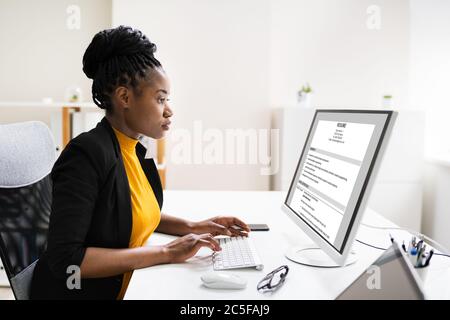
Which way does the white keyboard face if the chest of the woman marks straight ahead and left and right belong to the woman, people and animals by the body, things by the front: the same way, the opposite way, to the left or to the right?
the opposite way

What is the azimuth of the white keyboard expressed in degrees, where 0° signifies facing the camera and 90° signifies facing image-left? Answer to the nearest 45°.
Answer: approximately 90°

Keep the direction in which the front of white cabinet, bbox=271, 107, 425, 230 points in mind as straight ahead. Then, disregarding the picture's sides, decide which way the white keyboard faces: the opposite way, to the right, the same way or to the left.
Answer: to the right

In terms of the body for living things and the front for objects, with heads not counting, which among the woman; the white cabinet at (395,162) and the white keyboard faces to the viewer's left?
the white keyboard

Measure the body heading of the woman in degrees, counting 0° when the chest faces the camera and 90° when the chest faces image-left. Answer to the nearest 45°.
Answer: approximately 270°

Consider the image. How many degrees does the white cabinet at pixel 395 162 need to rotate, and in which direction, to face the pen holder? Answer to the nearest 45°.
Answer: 0° — it already faces it
